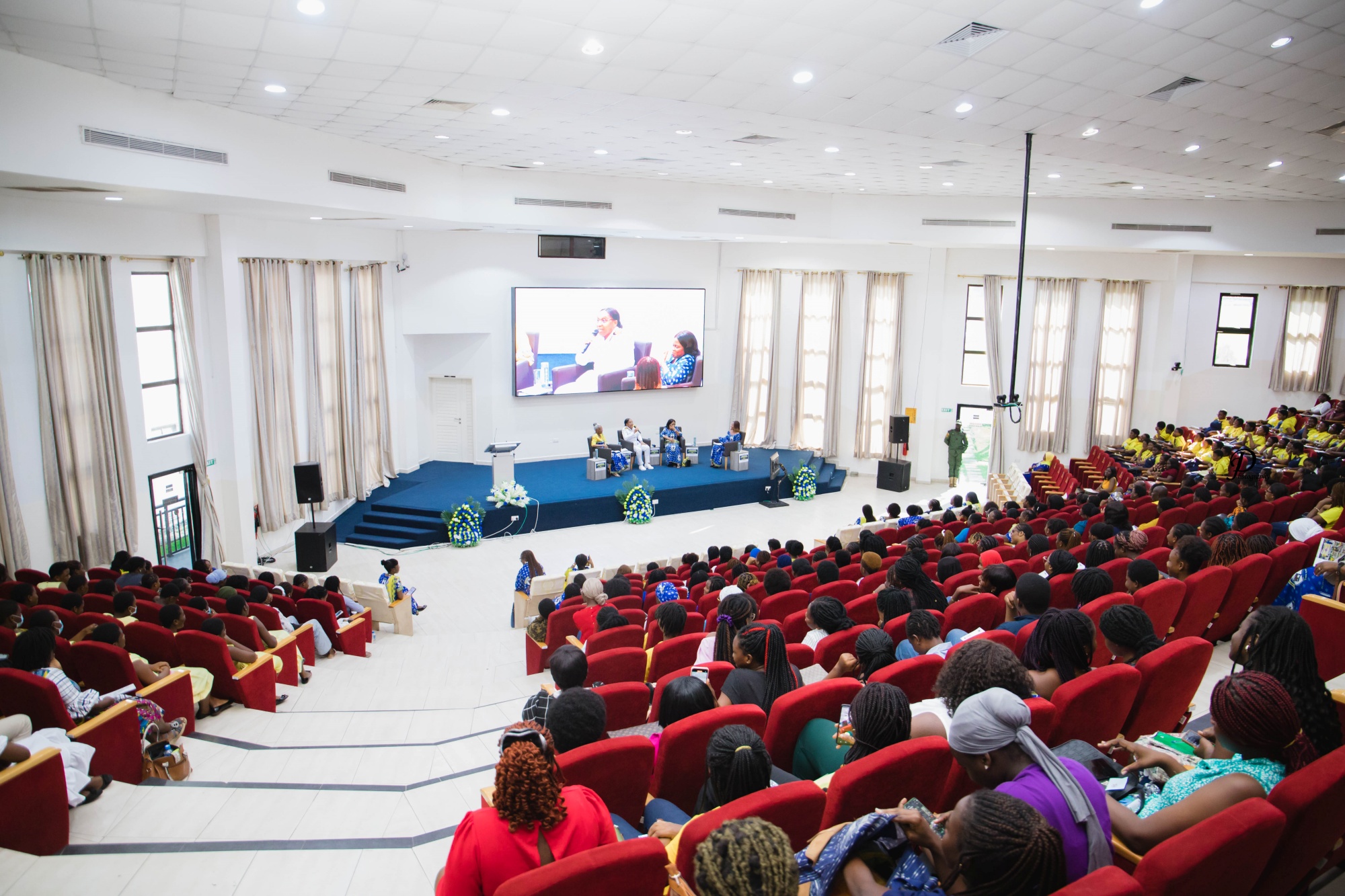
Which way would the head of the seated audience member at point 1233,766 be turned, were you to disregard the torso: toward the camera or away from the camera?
away from the camera

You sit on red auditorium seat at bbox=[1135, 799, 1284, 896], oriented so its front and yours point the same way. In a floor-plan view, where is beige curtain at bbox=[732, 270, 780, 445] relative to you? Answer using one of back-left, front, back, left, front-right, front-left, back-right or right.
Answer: front

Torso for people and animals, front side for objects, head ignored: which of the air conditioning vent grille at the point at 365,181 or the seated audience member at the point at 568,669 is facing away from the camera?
the seated audience member

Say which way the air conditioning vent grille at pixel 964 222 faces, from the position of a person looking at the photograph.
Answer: facing the viewer

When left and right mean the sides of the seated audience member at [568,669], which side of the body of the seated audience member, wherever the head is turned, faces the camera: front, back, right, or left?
back

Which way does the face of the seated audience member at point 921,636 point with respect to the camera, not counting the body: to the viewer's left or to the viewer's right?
to the viewer's left

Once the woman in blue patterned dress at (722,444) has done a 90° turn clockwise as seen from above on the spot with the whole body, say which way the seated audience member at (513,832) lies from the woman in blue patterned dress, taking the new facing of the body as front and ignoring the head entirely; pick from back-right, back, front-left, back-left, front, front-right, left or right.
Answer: back-left

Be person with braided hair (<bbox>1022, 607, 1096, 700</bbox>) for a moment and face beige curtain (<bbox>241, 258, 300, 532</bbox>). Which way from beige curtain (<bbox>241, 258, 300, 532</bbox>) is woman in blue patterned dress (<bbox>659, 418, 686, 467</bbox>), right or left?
right

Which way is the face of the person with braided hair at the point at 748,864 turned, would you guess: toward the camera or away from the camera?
away from the camera

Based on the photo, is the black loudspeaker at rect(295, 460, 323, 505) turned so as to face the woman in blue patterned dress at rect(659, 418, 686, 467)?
no

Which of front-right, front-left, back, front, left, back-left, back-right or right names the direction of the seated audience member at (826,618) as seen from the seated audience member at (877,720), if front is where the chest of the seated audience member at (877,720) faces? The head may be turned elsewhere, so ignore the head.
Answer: front-right

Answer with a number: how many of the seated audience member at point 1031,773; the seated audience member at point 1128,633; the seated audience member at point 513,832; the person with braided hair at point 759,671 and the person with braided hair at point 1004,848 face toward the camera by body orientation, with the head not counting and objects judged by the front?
0

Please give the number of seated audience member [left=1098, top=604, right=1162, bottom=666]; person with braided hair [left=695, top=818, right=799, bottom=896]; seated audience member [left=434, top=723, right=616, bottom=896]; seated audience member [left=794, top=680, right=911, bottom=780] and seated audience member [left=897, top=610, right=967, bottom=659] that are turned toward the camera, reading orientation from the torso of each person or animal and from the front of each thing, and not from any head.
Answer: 0

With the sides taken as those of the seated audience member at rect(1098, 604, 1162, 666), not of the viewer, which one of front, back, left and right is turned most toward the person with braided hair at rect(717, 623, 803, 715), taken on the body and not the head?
left

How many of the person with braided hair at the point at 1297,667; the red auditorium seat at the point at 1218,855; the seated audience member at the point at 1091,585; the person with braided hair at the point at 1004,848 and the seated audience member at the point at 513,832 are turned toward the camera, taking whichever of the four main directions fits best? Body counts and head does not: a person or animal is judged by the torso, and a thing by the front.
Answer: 0

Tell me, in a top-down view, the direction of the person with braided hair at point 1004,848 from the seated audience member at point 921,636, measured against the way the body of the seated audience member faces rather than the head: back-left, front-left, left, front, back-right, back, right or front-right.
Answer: back-left

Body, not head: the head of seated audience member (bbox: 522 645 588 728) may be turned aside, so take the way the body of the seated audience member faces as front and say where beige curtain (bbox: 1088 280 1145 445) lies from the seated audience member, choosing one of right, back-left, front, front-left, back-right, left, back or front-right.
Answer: front-right

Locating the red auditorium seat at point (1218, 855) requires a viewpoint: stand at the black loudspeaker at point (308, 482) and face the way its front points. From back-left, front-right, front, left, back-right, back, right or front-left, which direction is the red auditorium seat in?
front

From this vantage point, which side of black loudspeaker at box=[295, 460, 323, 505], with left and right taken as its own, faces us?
front

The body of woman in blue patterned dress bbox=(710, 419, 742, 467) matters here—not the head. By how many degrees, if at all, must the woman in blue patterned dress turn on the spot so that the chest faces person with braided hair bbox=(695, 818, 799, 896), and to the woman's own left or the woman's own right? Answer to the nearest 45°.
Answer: approximately 45° to the woman's own left

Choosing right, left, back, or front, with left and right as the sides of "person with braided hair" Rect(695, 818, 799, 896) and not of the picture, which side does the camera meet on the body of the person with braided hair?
back

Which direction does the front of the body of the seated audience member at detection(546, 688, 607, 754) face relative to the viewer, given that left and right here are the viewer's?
facing away from the viewer

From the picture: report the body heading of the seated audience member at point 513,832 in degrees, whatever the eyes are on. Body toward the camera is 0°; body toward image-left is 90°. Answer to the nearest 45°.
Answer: approximately 180°
